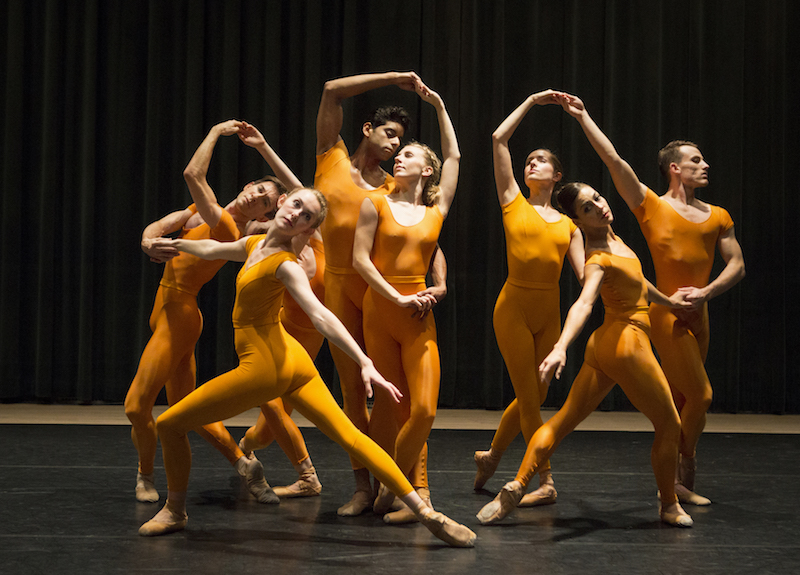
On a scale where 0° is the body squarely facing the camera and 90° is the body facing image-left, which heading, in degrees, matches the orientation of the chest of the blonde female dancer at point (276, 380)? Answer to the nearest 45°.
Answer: approximately 45°

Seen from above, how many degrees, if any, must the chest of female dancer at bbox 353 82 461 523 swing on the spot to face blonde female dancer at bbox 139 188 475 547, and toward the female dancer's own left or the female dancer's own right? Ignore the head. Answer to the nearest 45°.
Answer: approximately 45° to the female dancer's own right

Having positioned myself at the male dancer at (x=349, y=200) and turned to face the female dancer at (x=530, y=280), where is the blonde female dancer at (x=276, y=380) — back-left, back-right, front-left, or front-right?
back-right

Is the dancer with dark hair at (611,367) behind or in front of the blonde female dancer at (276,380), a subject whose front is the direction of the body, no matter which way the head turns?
behind

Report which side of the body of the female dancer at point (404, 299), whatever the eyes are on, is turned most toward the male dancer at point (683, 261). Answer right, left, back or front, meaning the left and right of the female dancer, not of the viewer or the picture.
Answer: left

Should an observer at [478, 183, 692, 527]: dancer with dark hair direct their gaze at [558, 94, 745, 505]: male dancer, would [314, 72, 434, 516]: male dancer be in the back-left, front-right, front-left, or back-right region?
back-left

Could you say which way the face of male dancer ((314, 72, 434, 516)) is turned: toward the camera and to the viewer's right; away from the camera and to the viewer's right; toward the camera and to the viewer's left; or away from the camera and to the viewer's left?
toward the camera and to the viewer's right

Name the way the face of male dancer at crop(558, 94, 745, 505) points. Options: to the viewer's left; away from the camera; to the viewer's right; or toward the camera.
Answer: to the viewer's right
